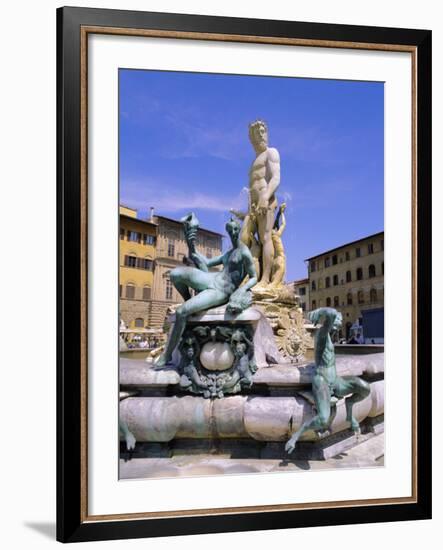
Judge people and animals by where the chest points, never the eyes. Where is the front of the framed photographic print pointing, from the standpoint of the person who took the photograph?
facing the viewer and to the right of the viewer
